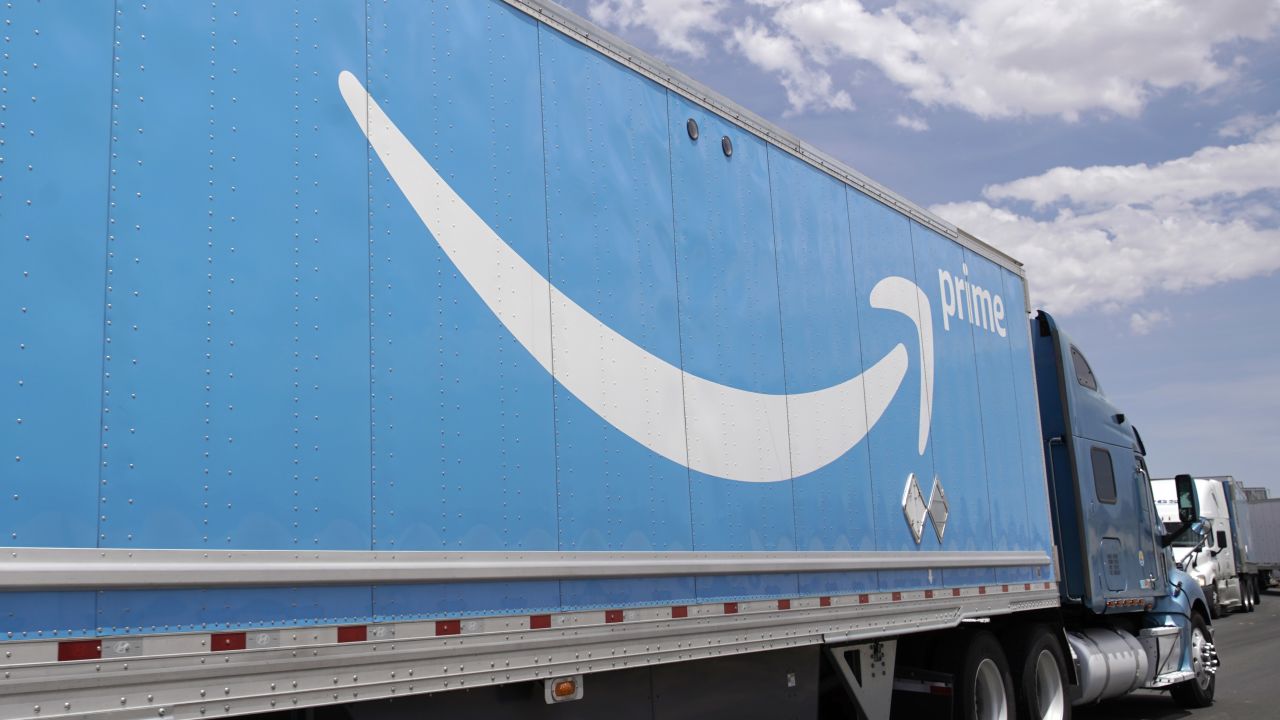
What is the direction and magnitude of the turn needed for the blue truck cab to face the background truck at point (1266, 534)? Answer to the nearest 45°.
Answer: approximately 45° to its left

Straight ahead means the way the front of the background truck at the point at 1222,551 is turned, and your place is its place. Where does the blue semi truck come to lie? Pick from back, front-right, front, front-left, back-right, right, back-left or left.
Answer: front-left

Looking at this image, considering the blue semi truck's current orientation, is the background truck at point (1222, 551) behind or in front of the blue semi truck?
in front

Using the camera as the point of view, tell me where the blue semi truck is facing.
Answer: facing away from the viewer and to the right of the viewer

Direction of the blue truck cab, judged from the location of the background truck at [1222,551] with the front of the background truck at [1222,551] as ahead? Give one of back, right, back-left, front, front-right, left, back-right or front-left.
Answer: front-left

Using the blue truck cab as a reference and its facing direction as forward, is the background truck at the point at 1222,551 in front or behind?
in front

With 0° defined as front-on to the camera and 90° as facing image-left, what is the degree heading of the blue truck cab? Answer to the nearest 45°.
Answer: approximately 225°
